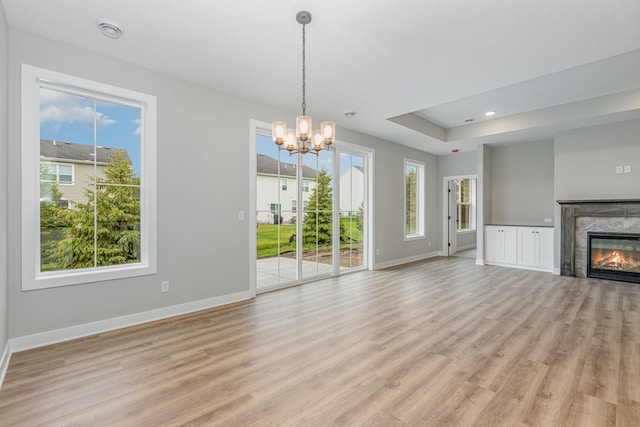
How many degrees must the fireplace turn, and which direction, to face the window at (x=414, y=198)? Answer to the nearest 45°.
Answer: approximately 90° to its right

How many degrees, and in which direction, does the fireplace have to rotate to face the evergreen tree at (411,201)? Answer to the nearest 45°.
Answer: approximately 90° to its right

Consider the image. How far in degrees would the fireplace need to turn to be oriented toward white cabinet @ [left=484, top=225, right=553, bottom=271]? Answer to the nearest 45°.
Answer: approximately 90° to its right

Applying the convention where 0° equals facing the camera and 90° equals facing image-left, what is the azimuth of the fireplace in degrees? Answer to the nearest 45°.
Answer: approximately 0°

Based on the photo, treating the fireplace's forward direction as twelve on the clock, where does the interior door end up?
The interior door is roughly at 4 o'clock from the fireplace.
